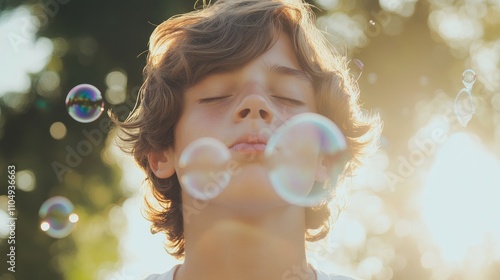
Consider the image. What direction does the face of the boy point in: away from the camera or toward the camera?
toward the camera

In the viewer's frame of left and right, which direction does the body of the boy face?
facing the viewer

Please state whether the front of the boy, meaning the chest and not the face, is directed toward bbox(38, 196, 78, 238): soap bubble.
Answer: no
